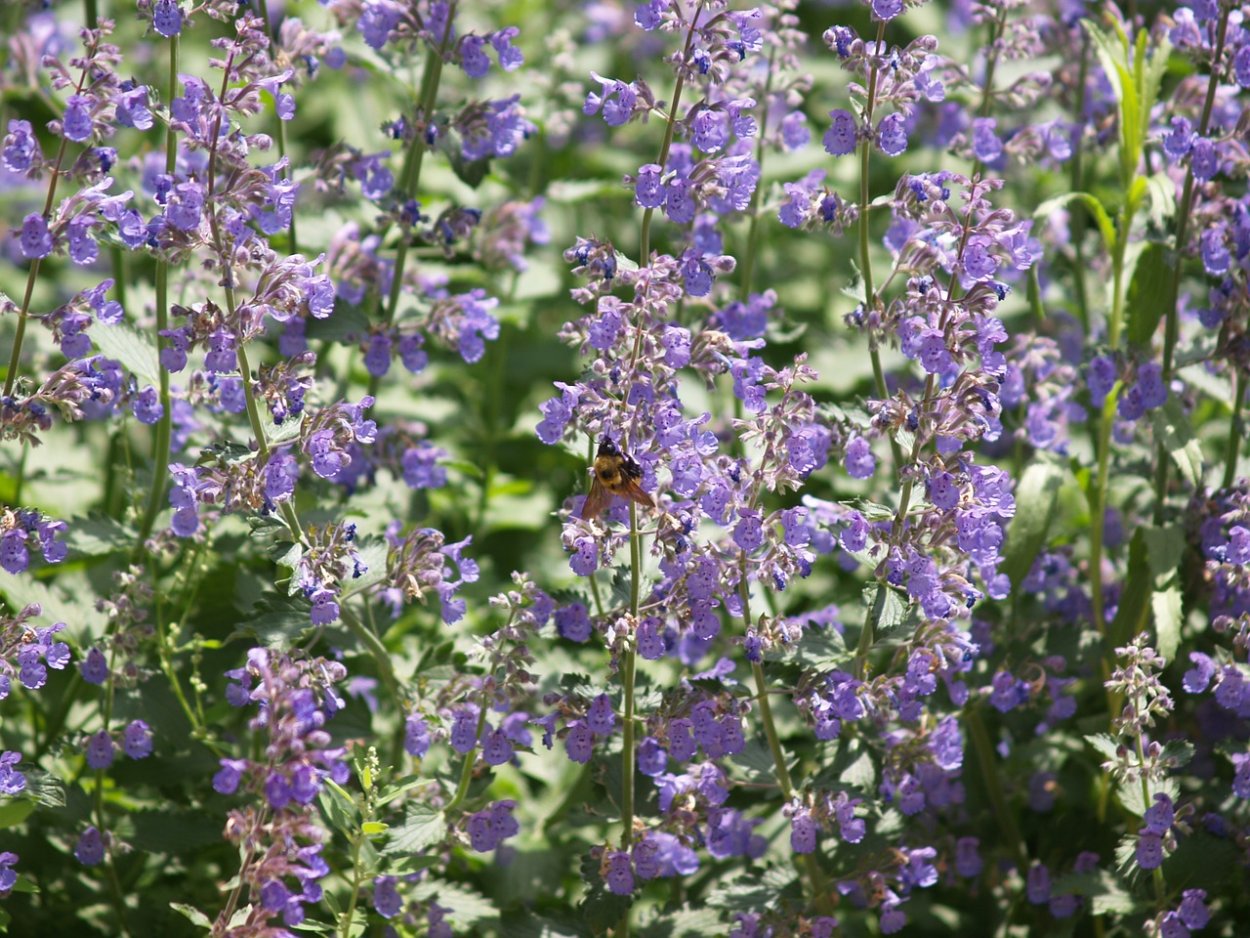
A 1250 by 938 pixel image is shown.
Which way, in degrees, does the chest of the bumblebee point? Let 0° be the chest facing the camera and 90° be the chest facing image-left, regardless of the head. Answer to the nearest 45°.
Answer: approximately 180°
